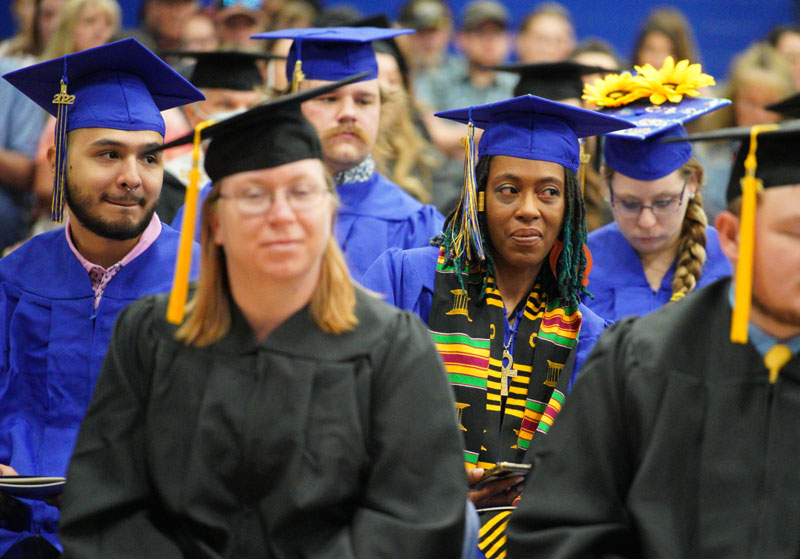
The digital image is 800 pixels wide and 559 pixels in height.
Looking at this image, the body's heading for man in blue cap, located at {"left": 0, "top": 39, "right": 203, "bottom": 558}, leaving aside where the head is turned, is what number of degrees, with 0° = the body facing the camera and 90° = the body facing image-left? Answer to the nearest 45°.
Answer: approximately 315°

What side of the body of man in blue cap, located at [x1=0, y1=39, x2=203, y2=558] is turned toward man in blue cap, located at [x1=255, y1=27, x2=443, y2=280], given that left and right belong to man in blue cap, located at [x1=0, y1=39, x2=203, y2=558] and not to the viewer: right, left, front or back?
left

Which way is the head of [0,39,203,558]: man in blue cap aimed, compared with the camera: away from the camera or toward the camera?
toward the camera

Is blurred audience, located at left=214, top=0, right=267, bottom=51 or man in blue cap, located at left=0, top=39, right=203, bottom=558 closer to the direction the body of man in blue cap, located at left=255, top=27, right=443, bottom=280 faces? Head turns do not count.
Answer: the man in blue cap

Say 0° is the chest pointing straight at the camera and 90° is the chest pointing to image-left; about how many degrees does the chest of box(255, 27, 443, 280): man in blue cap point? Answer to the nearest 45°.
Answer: approximately 0°

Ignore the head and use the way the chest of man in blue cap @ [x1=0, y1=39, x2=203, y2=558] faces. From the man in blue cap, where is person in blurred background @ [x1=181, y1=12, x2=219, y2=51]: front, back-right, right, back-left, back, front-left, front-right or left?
back-left

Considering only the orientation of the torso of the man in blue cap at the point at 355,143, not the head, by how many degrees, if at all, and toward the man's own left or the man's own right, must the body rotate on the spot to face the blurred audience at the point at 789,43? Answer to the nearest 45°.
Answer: approximately 135° to the man's own left

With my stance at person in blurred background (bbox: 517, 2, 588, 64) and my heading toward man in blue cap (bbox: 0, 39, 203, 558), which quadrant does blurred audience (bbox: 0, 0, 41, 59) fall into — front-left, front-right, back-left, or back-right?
front-right

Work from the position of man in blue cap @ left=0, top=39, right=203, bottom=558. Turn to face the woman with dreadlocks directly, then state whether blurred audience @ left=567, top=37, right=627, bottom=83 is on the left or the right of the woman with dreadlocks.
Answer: left

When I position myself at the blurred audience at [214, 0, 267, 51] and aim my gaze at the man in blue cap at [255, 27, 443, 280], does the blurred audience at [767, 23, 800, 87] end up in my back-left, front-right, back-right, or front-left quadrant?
front-left

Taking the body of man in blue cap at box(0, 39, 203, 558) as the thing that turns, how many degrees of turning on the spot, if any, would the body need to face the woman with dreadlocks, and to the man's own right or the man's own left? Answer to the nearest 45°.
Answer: approximately 45° to the man's own left

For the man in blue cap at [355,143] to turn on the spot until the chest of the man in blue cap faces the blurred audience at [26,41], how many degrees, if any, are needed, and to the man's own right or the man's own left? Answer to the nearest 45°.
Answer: approximately 135° to the man's own right
